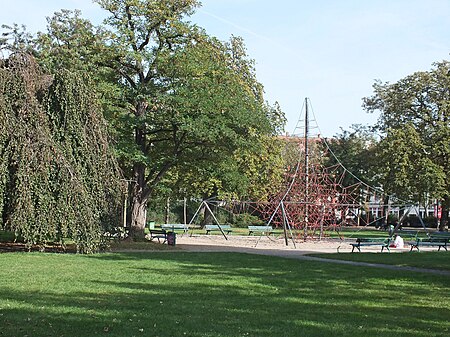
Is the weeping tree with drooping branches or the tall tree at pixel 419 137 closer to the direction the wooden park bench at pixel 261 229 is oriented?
the weeping tree with drooping branches

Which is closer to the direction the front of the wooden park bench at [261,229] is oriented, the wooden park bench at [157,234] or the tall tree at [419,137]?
the wooden park bench

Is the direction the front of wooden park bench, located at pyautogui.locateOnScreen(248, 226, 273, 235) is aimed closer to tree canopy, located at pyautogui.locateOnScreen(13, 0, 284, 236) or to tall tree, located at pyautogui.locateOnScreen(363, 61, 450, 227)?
the tree canopy

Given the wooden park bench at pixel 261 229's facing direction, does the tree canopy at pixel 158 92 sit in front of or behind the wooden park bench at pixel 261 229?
in front

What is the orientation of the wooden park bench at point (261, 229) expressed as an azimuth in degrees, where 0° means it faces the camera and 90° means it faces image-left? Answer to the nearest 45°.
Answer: approximately 0°

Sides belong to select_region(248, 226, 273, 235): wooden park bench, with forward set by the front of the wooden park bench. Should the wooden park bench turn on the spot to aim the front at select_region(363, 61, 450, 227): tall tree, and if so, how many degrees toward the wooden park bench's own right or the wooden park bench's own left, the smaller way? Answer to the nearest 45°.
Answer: approximately 135° to the wooden park bench's own left

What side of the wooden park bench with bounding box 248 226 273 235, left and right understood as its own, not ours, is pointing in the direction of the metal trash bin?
front

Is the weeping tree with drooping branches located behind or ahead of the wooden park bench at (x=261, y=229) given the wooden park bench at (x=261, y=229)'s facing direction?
ahead
